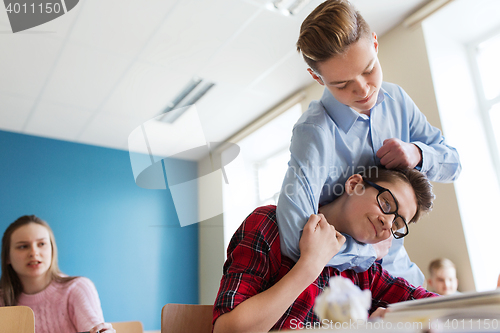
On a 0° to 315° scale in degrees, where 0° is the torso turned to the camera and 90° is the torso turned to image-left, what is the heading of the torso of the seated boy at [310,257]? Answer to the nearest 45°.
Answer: approximately 315°

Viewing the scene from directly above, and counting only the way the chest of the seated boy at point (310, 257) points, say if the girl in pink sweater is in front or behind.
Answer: behind

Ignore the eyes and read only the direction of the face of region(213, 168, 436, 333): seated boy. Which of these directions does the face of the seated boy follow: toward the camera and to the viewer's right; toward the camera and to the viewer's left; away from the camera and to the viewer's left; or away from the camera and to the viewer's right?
toward the camera and to the viewer's right

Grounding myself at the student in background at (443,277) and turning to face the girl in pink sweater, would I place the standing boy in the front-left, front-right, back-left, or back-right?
front-left

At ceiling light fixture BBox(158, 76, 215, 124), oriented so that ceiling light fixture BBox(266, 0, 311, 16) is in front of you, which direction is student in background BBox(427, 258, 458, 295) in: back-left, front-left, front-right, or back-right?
front-left

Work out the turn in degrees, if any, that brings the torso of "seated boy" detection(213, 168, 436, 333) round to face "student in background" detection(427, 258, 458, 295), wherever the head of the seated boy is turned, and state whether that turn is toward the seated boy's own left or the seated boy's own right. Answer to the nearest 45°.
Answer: approximately 90° to the seated boy's own left
